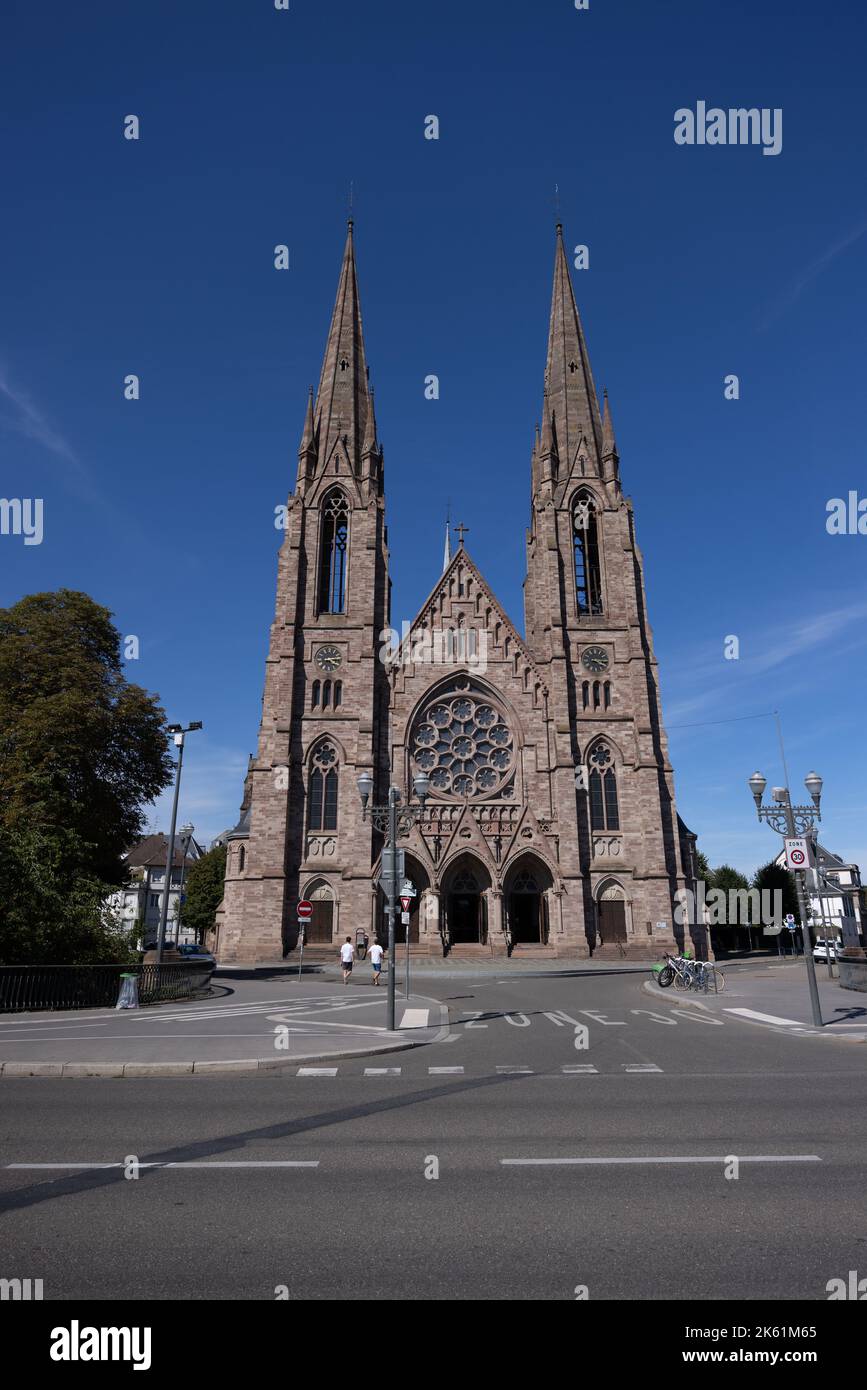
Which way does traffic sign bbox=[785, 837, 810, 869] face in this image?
toward the camera

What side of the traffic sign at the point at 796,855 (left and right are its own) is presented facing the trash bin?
right

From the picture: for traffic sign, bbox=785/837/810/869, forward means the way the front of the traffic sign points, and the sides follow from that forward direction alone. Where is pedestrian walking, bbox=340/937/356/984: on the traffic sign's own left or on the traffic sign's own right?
on the traffic sign's own right

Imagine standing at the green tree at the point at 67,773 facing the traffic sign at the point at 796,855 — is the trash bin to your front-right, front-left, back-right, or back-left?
front-right

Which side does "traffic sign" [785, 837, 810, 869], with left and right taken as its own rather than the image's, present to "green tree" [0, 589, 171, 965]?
right

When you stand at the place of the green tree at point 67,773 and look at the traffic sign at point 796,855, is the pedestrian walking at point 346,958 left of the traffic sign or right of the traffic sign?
left

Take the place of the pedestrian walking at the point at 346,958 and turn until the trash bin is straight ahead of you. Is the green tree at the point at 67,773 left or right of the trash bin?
right

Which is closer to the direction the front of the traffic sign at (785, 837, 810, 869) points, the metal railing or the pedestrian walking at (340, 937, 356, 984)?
the metal railing
